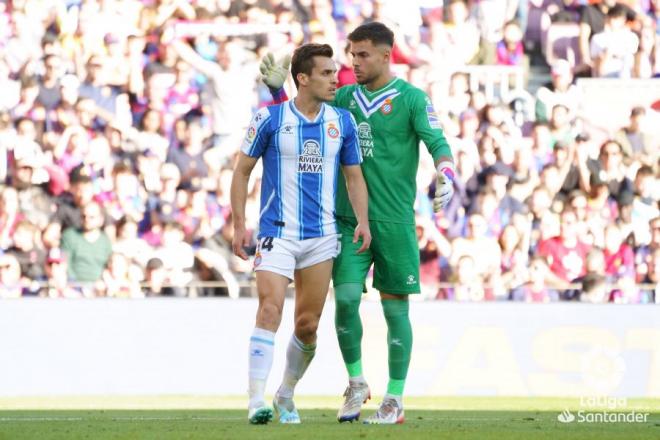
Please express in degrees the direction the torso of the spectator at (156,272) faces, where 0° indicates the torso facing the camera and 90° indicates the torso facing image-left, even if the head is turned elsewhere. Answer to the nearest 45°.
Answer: approximately 0°

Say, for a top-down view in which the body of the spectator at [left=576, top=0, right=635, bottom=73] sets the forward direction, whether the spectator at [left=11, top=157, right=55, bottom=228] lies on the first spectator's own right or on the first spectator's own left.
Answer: on the first spectator's own right

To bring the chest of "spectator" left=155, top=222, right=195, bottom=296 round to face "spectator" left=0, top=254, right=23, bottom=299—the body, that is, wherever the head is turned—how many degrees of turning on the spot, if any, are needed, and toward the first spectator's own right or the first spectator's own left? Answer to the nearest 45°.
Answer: approximately 90° to the first spectator's own right

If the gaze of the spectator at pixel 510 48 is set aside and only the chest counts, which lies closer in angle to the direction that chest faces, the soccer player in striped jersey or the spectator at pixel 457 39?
the soccer player in striped jersey

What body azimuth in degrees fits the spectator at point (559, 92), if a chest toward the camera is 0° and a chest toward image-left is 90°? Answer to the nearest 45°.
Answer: approximately 0°

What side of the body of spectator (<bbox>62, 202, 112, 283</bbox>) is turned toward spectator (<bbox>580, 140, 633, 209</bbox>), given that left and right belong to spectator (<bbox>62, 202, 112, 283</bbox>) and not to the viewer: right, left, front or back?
left
